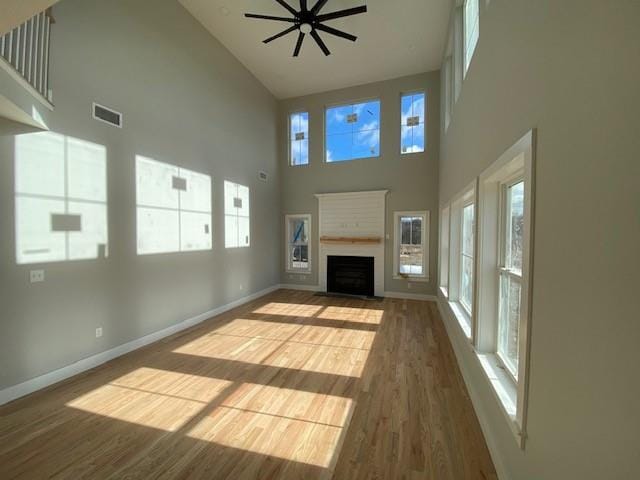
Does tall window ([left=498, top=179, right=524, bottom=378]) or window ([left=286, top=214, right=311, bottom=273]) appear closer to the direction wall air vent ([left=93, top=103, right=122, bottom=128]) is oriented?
the tall window

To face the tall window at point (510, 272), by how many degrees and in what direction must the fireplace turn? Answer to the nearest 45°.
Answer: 0° — it already faces it

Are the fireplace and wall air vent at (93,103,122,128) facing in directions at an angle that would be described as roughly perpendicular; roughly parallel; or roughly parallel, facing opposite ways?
roughly perpendicular

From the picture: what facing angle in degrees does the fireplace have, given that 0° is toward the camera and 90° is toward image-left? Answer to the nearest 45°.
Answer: approximately 0°

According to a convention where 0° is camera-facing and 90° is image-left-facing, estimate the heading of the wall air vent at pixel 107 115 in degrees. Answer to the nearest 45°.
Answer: approximately 315°

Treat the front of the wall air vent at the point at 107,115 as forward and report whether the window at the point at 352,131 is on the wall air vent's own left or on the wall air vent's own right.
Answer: on the wall air vent's own left

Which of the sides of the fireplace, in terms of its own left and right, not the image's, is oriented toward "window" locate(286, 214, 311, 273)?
right

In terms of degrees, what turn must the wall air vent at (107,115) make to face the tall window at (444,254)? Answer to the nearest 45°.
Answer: approximately 45° to its left

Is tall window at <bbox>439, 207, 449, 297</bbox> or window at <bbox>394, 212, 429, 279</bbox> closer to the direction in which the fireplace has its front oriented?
the tall window

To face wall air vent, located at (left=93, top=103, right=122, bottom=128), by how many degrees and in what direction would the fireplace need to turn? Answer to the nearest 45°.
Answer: approximately 45° to its right
